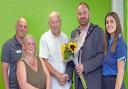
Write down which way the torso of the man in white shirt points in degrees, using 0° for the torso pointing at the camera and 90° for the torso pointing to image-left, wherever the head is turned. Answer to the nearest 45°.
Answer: approximately 315°

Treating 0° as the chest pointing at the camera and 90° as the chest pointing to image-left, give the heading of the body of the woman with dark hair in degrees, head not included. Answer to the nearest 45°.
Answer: approximately 45°

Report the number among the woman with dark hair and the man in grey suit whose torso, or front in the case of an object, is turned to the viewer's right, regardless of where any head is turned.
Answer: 0

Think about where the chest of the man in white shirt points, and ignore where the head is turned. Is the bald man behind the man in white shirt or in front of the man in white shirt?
behind

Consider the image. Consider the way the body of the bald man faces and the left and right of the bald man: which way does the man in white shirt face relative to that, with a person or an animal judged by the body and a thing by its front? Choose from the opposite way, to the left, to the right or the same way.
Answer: the same way

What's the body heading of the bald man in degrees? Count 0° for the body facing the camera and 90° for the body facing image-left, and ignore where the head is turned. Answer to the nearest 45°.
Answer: approximately 315°

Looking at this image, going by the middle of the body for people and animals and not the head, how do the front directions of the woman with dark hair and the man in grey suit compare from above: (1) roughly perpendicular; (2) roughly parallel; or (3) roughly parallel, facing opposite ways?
roughly parallel

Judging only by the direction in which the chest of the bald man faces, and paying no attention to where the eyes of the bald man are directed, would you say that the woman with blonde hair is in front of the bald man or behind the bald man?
in front

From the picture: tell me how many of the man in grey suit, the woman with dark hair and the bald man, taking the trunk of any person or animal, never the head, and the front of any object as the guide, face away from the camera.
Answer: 0

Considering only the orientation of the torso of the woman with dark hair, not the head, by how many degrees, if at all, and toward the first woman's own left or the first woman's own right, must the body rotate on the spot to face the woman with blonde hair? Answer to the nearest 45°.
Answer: approximately 45° to the first woman's own right

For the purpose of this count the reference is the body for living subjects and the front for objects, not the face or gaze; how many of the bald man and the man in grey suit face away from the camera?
0
